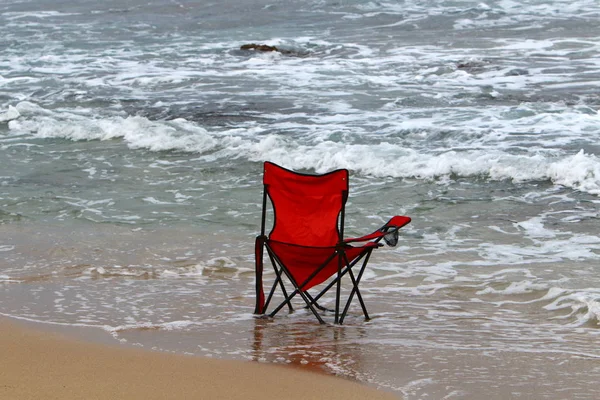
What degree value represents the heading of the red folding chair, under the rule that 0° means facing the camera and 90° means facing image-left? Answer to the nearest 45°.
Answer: approximately 225°

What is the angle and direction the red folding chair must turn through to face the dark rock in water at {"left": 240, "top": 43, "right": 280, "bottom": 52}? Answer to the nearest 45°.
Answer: approximately 45° to its left
